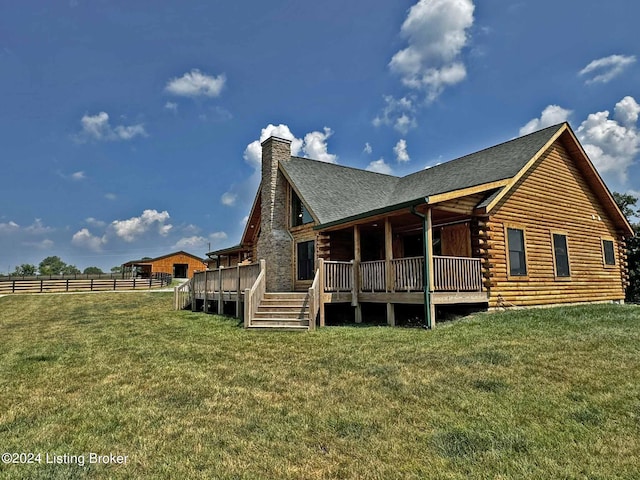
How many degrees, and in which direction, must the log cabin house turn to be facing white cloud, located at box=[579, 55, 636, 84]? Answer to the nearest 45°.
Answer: approximately 180°

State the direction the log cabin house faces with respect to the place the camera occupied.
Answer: facing the viewer and to the left of the viewer

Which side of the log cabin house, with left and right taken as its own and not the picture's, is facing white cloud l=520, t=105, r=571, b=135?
back
